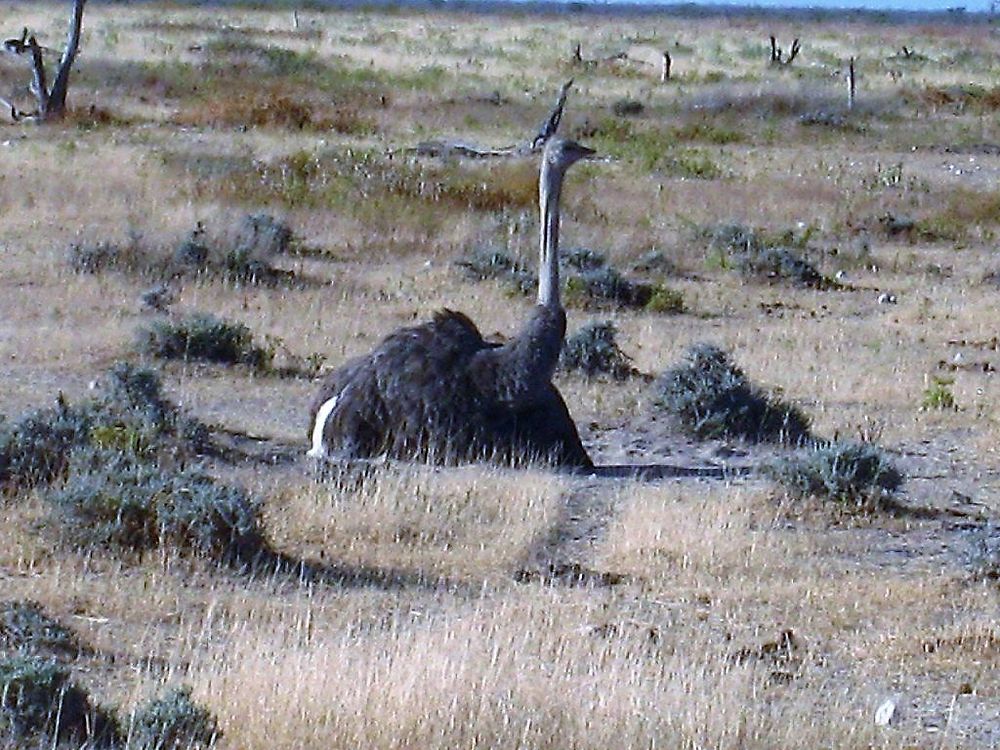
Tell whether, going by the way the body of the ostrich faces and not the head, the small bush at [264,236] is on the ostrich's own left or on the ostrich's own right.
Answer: on the ostrich's own left

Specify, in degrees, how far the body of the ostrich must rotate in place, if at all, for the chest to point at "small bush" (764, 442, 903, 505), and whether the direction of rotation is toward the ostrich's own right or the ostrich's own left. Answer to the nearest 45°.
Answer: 0° — it already faces it

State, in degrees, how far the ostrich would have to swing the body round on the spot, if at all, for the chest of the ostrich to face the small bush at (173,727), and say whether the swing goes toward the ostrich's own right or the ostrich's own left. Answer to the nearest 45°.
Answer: approximately 90° to the ostrich's own right

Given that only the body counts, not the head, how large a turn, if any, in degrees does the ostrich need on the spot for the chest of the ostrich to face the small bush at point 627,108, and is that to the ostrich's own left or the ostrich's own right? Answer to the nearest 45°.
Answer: approximately 90° to the ostrich's own left

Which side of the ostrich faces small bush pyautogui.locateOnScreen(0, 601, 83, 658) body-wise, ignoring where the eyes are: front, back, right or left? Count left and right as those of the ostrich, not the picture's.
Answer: right

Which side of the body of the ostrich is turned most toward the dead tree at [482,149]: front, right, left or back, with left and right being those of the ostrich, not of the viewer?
left

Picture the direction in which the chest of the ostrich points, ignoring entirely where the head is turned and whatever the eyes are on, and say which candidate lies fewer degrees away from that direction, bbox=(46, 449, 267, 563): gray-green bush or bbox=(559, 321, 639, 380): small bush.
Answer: the small bush

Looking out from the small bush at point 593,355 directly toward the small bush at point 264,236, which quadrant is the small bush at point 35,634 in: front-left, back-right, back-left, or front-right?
back-left

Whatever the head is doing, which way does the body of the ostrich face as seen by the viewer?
to the viewer's right

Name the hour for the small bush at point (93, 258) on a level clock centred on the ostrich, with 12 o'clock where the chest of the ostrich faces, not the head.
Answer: The small bush is roughly at 8 o'clock from the ostrich.

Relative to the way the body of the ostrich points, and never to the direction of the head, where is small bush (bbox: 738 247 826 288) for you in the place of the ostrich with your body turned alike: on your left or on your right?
on your left

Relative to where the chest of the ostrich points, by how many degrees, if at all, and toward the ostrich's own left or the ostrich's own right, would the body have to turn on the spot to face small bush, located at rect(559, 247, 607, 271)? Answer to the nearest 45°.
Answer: approximately 90° to the ostrich's own left
